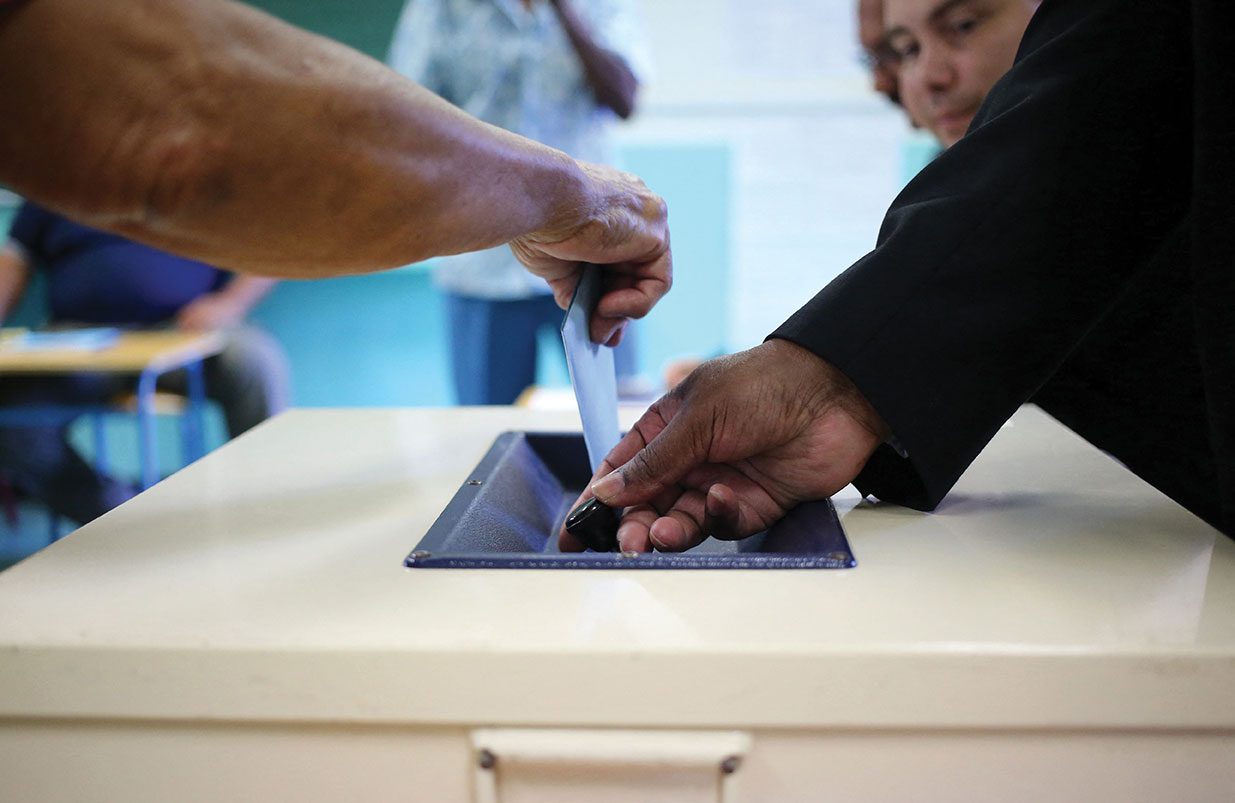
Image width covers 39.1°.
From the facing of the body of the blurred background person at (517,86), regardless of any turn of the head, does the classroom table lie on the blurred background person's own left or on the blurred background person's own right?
on the blurred background person's own right

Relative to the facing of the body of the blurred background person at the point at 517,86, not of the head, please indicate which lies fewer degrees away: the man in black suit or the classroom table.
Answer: the man in black suit

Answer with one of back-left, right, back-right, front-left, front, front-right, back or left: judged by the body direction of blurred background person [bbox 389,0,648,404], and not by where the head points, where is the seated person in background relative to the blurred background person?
back-right

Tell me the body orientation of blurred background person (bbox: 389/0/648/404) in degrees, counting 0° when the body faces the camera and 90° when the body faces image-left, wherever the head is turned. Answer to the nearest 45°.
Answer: approximately 0°
